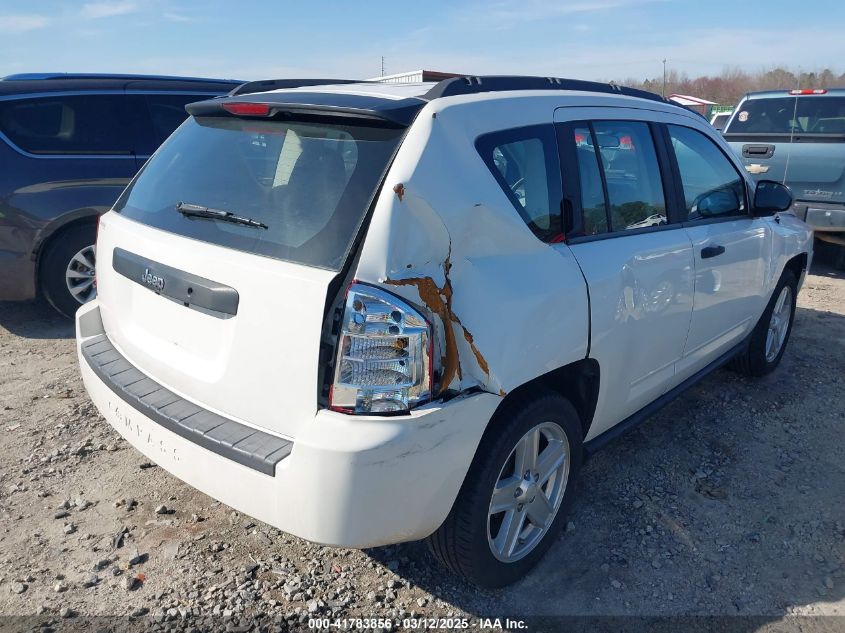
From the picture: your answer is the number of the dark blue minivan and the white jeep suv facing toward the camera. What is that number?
0

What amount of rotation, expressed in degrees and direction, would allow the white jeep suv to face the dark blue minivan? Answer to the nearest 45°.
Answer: approximately 90° to its left

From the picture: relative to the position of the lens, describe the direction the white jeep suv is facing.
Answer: facing away from the viewer and to the right of the viewer
